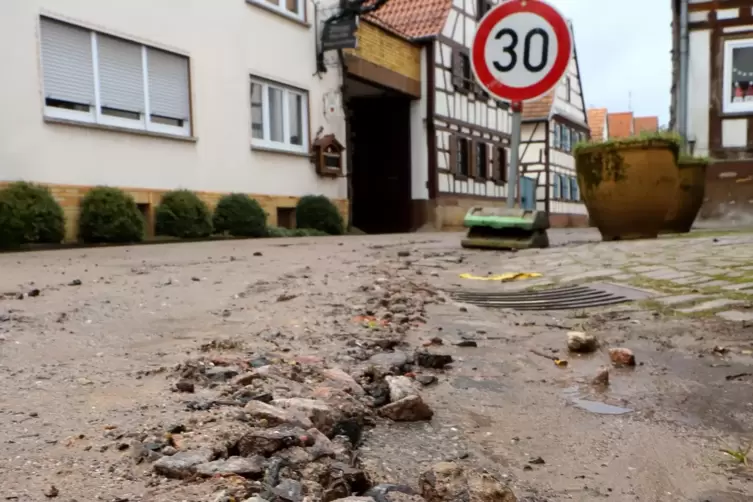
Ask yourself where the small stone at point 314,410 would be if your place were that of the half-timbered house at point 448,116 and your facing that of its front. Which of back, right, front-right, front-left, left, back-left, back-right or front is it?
front-right

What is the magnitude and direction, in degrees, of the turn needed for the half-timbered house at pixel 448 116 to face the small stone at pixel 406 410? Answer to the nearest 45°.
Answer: approximately 45° to its right

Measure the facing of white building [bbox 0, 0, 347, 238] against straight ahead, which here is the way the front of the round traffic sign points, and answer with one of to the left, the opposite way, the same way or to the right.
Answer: to the left

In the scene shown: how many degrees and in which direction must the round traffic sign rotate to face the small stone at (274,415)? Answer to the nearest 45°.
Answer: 0° — it already faces it

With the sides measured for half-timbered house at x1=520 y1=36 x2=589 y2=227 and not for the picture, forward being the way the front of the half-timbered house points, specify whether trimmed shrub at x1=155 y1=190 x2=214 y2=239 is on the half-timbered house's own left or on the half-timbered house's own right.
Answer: on the half-timbered house's own right

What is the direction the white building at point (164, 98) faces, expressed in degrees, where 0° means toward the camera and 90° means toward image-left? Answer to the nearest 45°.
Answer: approximately 315°

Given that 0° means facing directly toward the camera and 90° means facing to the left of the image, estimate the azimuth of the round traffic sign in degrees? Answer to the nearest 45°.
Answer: approximately 0°
